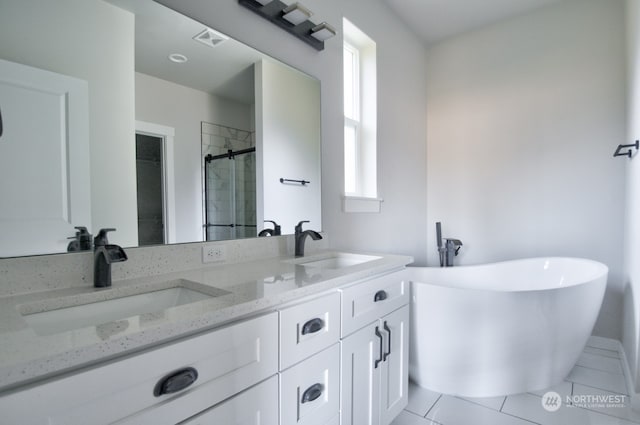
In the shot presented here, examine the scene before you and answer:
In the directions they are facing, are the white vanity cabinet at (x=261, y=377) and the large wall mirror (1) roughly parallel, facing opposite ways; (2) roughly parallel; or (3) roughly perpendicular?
roughly parallel

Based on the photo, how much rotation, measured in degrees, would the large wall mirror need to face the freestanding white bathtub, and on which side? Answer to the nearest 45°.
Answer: approximately 45° to its left

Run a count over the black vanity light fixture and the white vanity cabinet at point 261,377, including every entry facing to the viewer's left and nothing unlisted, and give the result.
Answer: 0

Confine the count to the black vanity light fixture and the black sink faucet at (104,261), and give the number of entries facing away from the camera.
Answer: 0

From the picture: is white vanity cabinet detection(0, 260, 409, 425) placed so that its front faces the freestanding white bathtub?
no

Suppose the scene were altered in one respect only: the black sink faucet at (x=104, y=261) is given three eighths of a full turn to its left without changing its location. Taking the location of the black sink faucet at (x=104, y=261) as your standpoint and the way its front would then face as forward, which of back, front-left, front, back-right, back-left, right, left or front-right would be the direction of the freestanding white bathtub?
right

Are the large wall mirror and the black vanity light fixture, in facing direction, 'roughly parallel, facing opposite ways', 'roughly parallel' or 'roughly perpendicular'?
roughly parallel

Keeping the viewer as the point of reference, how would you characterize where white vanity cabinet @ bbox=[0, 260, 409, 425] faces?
facing the viewer and to the right of the viewer

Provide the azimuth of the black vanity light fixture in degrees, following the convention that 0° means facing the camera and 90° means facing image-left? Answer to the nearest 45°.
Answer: approximately 315°

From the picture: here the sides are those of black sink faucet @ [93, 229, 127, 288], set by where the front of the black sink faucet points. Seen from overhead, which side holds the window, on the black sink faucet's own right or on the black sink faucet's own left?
on the black sink faucet's own left

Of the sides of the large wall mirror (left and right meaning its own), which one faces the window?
left

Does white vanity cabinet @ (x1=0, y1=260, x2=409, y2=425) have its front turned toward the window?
no

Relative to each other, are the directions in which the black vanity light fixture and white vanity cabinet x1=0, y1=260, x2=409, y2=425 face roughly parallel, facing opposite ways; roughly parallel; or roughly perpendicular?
roughly parallel

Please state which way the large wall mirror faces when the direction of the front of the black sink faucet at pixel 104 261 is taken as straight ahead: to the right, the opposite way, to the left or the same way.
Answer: the same way

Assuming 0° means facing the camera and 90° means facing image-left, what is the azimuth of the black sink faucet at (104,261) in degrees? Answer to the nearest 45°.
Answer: approximately 315°

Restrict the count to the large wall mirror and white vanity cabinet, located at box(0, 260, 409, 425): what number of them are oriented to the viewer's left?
0
